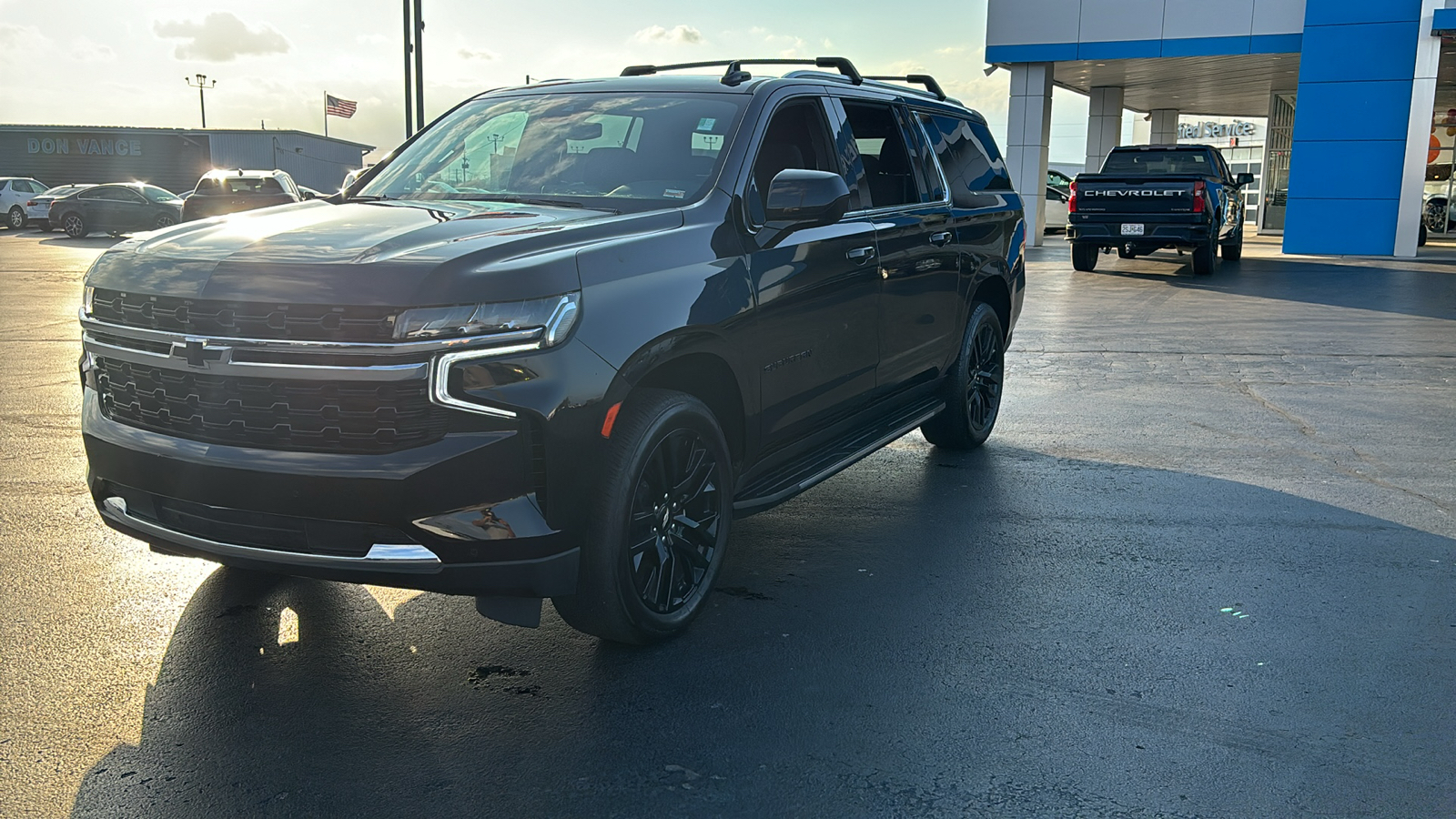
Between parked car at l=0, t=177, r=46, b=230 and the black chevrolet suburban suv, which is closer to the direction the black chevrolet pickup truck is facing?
the parked car

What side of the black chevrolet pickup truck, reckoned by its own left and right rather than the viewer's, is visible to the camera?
back

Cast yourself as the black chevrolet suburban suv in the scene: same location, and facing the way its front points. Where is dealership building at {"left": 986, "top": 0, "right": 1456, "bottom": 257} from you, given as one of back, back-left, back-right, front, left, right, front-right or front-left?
back

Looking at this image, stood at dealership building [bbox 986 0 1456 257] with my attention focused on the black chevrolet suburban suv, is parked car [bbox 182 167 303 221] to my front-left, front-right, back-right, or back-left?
front-right

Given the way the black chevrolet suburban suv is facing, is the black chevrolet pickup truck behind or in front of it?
behind

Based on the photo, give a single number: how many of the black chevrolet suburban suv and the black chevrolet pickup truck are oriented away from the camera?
1

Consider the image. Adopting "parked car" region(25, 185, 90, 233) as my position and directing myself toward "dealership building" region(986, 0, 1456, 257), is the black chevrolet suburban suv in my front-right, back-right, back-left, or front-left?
front-right

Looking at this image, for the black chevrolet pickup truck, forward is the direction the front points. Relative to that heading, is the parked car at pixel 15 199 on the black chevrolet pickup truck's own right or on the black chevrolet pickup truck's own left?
on the black chevrolet pickup truck's own left

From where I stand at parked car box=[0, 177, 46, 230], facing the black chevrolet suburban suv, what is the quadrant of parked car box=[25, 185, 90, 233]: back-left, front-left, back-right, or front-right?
front-left

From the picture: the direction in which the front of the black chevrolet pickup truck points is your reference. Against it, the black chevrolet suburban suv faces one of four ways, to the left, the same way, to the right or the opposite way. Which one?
the opposite way

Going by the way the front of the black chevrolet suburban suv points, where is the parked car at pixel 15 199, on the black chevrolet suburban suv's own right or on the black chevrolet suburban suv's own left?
on the black chevrolet suburban suv's own right

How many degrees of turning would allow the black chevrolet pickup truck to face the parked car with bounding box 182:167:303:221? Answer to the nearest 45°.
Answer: approximately 90° to its left

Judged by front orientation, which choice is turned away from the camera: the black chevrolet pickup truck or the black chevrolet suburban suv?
the black chevrolet pickup truck
